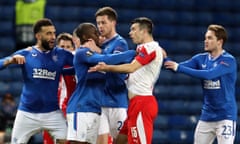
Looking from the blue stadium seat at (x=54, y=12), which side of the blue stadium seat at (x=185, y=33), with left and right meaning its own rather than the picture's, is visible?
right

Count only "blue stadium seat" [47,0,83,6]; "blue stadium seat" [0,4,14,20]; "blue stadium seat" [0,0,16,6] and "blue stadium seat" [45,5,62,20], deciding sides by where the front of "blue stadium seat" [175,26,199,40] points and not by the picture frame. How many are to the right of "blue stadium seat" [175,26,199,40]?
4

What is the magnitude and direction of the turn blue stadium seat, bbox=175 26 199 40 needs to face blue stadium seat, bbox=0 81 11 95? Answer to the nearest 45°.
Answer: approximately 45° to its right

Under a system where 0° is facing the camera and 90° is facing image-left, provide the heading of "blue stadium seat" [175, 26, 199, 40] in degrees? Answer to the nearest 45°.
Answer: approximately 0°

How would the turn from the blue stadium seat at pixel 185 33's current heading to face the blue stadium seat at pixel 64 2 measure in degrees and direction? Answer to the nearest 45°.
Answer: approximately 90° to its right

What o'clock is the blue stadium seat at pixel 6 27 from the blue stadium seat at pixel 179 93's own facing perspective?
the blue stadium seat at pixel 6 27 is roughly at 3 o'clock from the blue stadium seat at pixel 179 93.

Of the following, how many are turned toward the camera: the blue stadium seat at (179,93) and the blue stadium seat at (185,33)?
2
